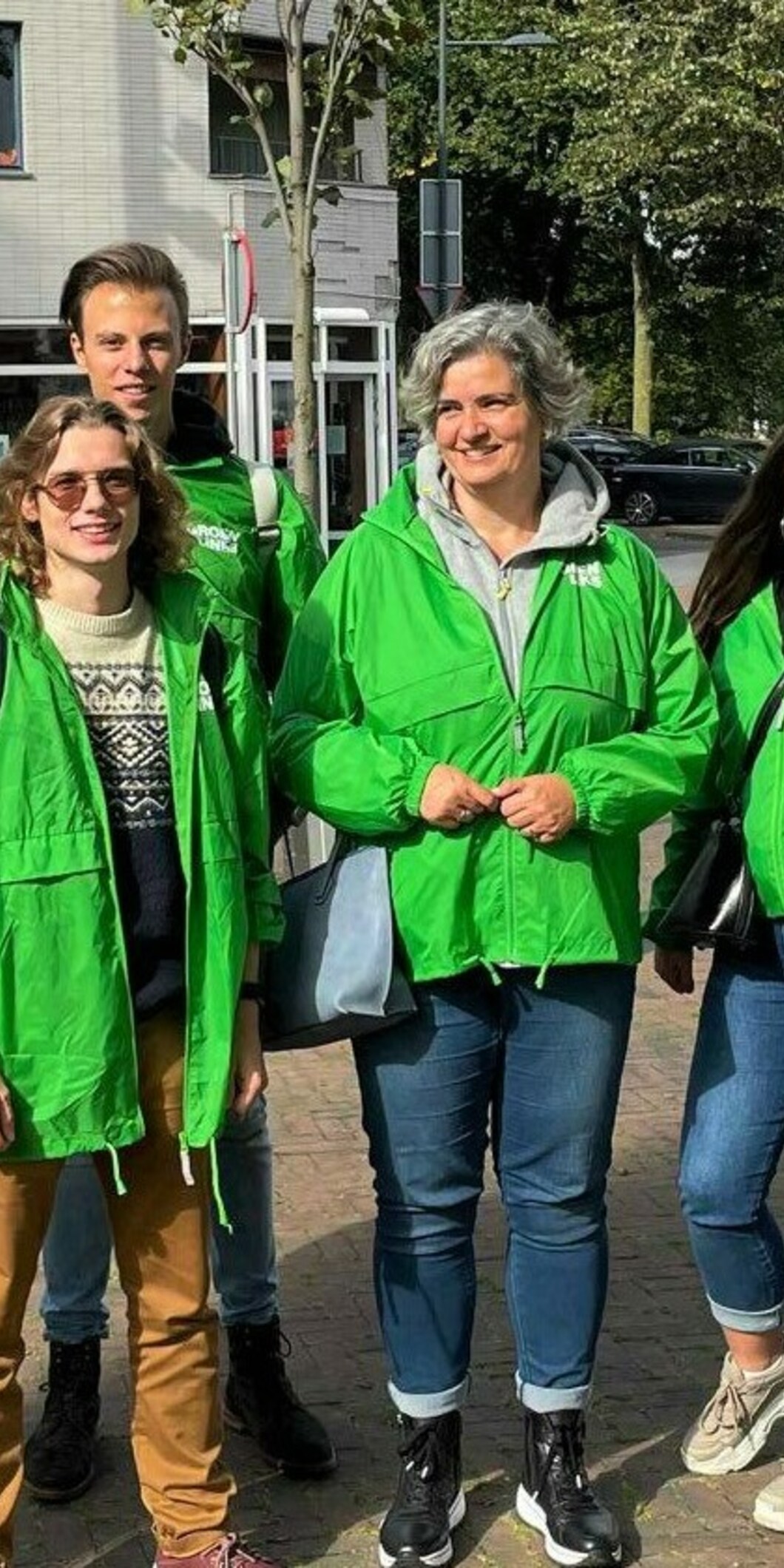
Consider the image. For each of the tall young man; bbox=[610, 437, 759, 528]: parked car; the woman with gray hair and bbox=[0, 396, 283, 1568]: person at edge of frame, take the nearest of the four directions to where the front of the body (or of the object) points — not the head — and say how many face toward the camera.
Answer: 3

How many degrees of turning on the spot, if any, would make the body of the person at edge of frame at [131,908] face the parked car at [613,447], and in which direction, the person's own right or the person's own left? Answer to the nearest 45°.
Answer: approximately 180°

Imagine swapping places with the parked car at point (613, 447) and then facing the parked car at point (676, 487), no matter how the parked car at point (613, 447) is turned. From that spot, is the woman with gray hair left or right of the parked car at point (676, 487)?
right

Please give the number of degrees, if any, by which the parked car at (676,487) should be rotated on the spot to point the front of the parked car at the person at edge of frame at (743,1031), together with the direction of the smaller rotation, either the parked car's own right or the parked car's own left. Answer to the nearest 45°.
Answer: approximately 90° to the parked car's own right

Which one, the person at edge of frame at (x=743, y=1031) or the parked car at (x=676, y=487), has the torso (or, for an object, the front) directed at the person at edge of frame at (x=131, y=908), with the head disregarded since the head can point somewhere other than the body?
the person at edge of frame at (x=743, y=1031)

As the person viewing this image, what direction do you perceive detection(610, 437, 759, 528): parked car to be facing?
facing to the right of the viewer

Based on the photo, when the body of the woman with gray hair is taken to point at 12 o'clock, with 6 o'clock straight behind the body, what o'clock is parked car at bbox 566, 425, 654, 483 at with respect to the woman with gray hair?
The parked car is roughly at 6 o'clock from the woman with gray hair.

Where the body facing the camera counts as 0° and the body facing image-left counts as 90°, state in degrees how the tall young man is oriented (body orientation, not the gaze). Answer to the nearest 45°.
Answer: approximately 0°

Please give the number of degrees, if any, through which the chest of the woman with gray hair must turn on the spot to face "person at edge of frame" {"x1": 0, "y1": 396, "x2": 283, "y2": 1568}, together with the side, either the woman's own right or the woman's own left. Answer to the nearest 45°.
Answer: approximately 45° to the woman's own right

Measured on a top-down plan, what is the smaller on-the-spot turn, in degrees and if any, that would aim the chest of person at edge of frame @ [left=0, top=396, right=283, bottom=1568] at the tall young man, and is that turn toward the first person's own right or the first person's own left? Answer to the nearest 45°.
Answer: approximately 180°

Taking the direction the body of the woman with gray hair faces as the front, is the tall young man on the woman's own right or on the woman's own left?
on the woman's own right

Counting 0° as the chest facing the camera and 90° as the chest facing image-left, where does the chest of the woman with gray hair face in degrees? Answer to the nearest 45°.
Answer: approximately 0°
